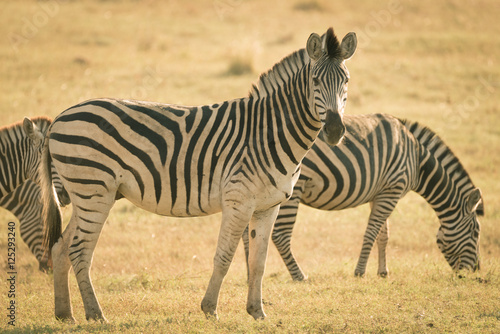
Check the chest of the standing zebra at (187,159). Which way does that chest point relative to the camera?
to the viewer's right

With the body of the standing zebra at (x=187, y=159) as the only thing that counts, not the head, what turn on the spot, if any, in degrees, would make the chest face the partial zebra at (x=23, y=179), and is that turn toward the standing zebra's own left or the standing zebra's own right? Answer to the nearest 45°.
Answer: approximately 135° to the standing zebra's own left

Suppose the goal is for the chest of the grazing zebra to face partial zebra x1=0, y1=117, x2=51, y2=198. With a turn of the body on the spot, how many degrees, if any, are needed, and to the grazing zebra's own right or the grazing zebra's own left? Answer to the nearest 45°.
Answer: approximately 180°

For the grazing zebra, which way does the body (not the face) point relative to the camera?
to the viewer's right

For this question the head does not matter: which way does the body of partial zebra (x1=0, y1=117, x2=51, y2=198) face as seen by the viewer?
to the viewer's right

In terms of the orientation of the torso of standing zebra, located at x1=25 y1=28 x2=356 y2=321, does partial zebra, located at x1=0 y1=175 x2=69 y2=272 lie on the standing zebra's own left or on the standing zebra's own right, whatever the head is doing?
on the standing zebra's own left

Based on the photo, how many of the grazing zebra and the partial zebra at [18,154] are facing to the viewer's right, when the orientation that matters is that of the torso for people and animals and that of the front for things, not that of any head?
2

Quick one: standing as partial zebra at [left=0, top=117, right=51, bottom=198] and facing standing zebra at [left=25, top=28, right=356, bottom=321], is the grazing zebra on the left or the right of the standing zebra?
left

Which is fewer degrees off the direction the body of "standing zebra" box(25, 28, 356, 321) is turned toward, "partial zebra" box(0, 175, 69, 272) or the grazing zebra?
the grazing zebra

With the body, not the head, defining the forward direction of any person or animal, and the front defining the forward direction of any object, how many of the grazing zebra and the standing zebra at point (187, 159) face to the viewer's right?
2
